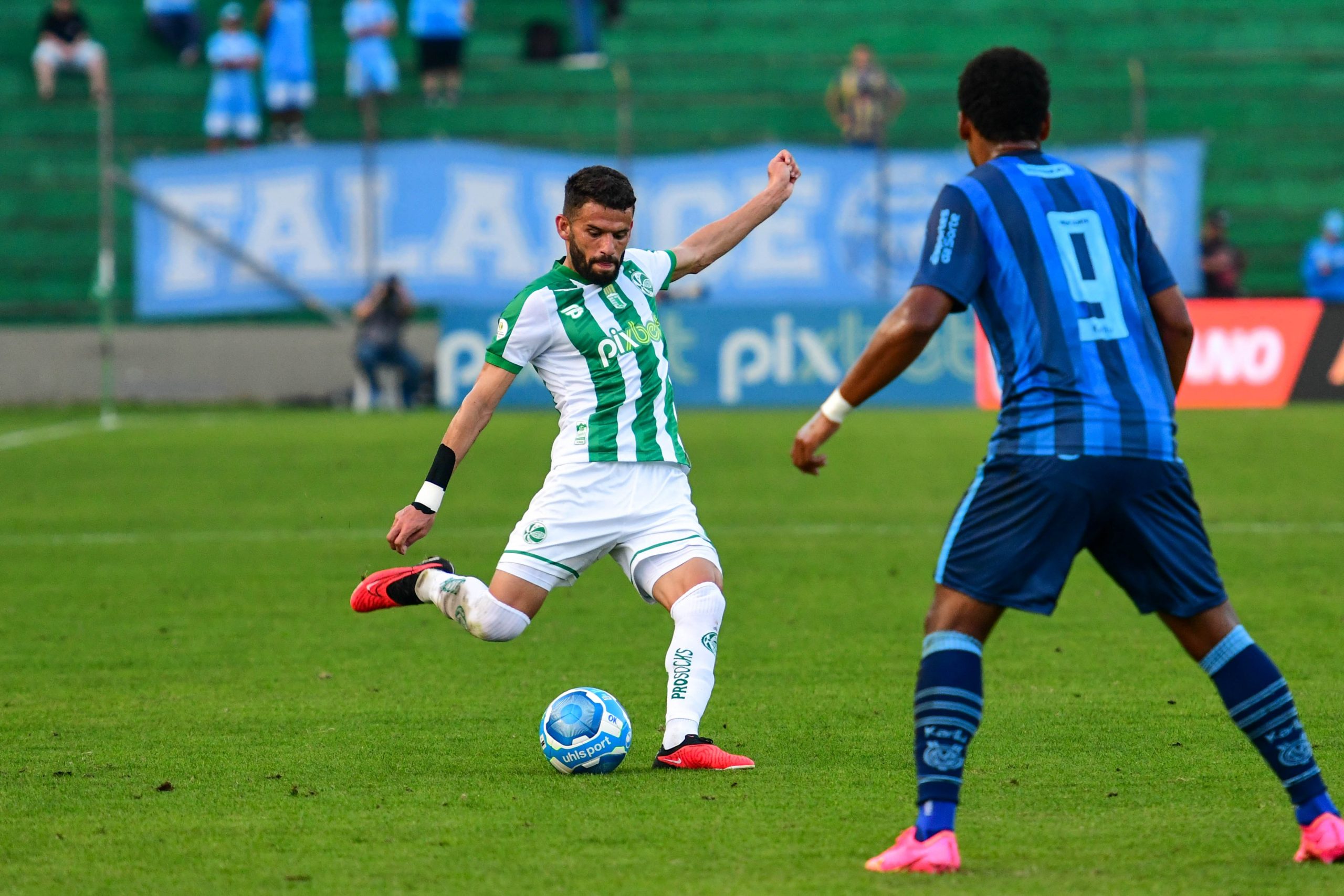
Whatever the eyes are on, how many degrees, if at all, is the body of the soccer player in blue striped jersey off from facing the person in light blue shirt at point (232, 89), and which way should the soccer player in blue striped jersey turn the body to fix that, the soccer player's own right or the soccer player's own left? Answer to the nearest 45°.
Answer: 0° — they already face them

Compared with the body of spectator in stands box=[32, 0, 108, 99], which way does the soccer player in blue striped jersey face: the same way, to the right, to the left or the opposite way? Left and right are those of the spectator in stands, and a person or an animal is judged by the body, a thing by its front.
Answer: the opposite way

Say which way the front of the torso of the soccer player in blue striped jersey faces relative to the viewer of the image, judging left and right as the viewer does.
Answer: facing away from the viewer and to the left of the viewer

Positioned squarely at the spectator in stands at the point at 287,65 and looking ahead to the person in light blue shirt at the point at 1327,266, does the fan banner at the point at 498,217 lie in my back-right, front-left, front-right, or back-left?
front-right

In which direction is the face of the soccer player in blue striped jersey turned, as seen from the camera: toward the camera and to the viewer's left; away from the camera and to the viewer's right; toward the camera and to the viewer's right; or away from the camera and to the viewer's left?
away from the camera and to the viewer's left

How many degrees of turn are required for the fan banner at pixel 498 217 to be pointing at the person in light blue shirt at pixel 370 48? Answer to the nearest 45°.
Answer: approximately 135° to its right

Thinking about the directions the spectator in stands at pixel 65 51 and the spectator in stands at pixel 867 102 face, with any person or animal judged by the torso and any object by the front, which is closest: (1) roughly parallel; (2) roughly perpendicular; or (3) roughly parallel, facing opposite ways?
roughly parallel

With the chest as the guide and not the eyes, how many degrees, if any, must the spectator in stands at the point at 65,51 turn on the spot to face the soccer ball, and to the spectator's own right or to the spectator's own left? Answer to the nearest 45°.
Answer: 0° — they already face it

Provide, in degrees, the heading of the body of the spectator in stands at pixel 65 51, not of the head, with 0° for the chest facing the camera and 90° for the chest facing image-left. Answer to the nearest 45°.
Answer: approximately 0°

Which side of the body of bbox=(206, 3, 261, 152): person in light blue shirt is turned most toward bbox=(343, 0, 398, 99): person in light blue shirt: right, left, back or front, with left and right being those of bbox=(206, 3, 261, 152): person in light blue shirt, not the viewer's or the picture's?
left

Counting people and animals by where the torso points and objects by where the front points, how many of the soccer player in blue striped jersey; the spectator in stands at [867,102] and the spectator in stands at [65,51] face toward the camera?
2

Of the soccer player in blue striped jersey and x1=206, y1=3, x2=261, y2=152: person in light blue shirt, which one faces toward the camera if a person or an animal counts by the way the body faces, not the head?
the person in light blue shirt

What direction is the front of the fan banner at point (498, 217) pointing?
toward the camera

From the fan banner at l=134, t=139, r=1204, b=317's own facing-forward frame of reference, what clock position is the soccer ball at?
The soccer ball is roughly at 12 o'clock from the fan banner.

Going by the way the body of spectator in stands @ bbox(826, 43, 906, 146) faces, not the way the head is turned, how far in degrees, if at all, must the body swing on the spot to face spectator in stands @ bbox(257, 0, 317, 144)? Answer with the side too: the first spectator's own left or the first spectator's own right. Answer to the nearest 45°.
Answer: approximately 90° to the first spectator's own right

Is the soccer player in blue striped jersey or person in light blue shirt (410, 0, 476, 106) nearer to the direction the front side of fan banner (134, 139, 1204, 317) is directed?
the soccer player in blue striped jersey

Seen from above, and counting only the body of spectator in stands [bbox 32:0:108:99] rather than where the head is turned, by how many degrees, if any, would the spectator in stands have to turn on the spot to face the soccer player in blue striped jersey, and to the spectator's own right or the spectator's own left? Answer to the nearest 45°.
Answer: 0° — they already face them
